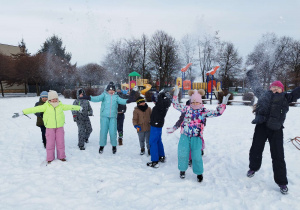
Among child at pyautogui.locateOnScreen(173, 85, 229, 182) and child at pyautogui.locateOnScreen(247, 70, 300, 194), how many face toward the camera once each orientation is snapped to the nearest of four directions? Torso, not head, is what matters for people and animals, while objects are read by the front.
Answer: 2

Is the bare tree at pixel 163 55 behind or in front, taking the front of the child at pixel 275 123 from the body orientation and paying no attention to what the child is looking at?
behind

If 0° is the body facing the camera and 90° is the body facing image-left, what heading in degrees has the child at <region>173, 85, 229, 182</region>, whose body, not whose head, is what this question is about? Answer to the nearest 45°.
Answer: approximately 0°

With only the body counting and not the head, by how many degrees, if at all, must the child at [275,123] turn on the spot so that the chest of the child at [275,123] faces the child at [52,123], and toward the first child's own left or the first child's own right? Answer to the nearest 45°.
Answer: approximately 90° to the first child's own right

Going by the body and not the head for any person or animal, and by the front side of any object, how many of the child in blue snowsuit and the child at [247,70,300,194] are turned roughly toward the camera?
2

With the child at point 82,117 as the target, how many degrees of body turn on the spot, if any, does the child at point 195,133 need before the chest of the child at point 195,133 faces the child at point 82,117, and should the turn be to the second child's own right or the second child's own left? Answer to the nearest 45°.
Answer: approximately 135° to the second child's own right

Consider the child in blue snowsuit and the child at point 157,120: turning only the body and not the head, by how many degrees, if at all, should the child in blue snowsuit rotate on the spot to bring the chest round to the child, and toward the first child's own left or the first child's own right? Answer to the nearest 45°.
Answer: approximately 45° to the first child's own left
